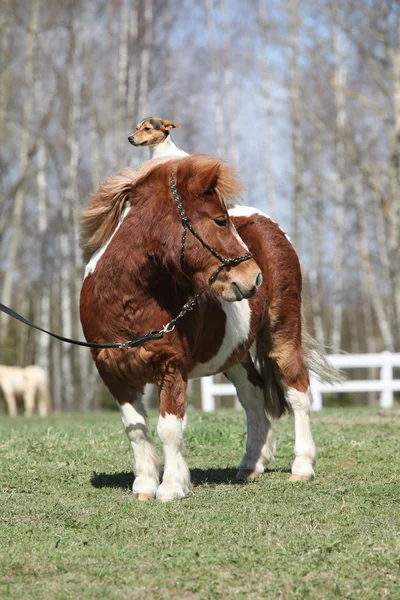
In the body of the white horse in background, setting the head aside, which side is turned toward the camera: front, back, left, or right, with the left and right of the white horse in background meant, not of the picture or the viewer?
left

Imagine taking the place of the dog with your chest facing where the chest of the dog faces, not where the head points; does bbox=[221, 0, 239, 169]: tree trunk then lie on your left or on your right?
on your right

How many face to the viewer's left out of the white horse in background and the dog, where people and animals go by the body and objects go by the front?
2

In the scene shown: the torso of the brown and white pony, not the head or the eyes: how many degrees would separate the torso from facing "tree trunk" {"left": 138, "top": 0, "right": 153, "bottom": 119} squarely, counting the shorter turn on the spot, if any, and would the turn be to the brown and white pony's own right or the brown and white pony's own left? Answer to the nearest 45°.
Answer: approximately 135° to the brown and white pony's own right

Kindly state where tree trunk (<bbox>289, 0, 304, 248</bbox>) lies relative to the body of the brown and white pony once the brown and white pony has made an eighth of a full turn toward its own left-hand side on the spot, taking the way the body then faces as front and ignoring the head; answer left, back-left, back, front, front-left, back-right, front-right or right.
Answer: back

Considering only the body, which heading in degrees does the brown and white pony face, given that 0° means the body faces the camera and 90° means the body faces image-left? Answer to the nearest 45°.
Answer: approximately 45°

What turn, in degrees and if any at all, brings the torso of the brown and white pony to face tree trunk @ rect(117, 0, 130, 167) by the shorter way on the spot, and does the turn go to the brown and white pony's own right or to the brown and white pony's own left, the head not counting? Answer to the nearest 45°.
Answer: approximately 135° to the brown and white pony's own right

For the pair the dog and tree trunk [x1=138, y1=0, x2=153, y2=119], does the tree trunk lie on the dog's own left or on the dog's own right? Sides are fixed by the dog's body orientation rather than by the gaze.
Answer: on the dog's own right

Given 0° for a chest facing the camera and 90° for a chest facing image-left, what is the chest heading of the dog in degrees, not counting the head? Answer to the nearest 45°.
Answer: approximately 90°

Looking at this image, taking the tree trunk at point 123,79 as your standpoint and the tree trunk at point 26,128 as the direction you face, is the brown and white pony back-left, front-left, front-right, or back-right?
back-left
